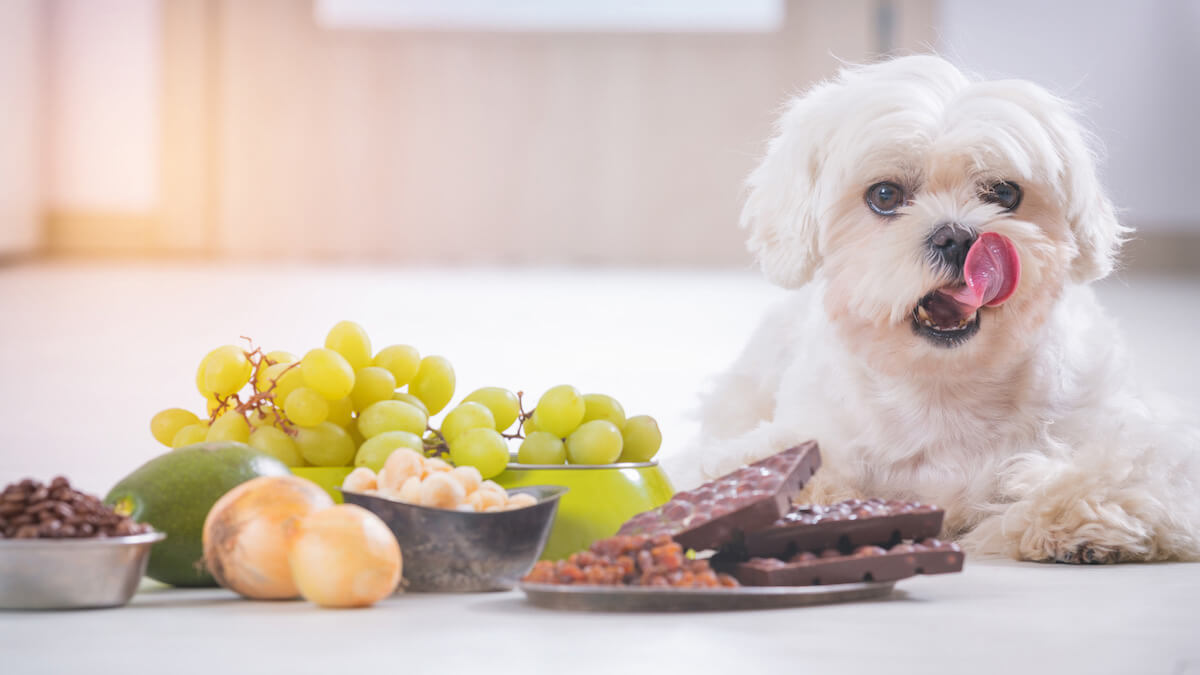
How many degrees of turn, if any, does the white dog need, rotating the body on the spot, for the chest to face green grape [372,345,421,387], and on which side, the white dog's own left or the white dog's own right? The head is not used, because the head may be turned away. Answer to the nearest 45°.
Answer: approximately 45° to the white dog's own right

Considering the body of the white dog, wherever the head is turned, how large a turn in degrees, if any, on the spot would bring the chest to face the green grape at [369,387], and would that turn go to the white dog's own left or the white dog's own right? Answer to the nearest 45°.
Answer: approximately 45° to the white dog's own right

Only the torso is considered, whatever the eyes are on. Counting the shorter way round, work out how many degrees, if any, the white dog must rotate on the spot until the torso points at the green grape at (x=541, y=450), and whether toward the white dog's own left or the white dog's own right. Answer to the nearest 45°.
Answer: approximately 45° to the white dog's own right

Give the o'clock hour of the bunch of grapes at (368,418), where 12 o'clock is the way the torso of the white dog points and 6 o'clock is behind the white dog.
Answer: The bunch of grapes is roughly at 2 o'clock from the white dog.

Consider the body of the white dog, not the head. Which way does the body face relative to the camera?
toward the camera

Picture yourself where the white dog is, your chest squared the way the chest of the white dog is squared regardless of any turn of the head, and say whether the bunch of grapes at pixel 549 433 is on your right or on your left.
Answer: on your right

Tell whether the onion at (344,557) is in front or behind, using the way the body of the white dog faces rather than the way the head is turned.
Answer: in front

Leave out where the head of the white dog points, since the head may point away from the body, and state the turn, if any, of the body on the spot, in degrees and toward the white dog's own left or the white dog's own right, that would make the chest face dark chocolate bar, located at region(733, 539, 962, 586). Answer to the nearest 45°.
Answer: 0° — it already faces it

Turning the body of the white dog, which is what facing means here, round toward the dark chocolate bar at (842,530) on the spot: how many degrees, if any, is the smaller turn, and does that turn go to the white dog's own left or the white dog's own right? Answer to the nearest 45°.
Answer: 0° — it already faces it

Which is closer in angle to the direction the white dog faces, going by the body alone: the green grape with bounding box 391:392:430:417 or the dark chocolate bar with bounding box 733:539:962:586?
the dark chocolate bar

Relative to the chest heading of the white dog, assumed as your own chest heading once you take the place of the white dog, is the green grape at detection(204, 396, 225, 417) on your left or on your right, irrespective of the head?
on your right

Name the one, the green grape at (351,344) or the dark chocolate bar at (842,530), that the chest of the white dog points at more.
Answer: the dark chocolate bar

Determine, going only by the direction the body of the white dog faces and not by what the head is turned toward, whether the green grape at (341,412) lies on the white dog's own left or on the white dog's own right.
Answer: on the white dog's own right

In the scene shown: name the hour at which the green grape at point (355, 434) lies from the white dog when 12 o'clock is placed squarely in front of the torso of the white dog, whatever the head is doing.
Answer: The green grape is roughly at 2 o'clock from the white dog.
